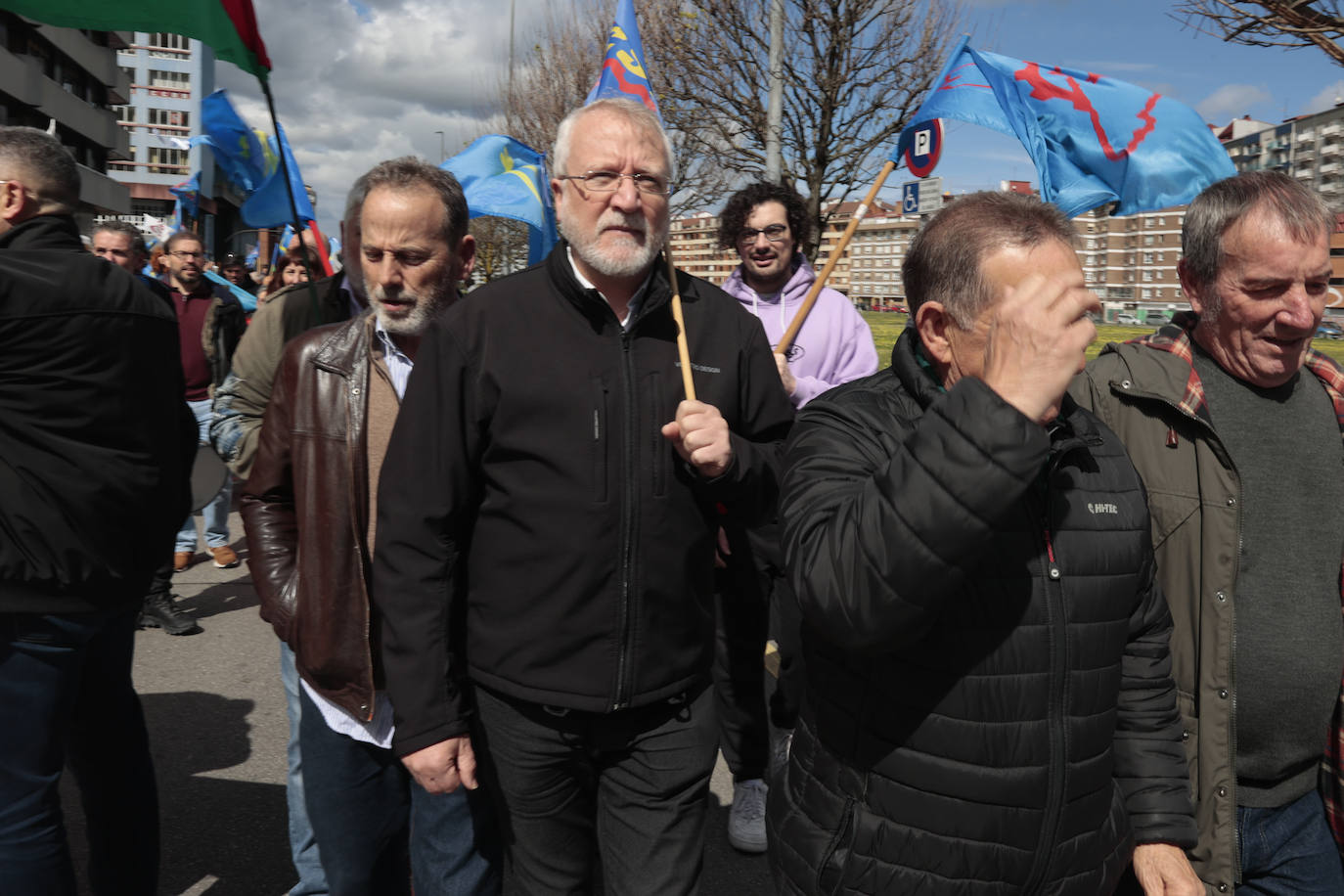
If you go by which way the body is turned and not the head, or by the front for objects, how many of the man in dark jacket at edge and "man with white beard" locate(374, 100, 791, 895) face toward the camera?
1

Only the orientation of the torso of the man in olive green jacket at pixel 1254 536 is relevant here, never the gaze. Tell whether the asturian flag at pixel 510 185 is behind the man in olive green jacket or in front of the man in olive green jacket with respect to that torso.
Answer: behind

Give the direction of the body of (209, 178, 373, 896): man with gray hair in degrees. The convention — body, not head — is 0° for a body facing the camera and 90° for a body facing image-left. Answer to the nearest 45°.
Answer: approximately 315°

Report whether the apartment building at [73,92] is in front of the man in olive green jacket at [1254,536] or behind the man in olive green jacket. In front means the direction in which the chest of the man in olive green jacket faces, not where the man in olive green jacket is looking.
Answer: behind

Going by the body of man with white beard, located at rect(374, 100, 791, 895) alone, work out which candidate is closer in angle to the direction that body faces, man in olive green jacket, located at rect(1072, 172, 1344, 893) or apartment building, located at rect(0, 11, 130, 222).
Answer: the man in olive green jacket

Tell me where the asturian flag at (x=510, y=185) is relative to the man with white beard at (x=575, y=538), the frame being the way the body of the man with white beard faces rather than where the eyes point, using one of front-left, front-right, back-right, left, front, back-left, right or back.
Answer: back

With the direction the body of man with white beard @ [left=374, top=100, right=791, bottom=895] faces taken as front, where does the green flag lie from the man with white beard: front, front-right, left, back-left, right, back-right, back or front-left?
back-right
